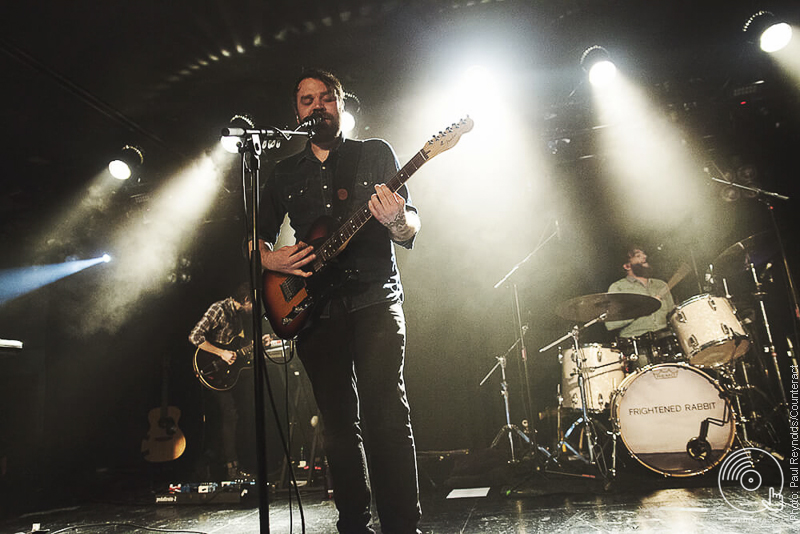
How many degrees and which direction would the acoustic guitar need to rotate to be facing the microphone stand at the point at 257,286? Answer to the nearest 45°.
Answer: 0° — it already faces it

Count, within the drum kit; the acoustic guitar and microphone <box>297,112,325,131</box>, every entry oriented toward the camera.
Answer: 2

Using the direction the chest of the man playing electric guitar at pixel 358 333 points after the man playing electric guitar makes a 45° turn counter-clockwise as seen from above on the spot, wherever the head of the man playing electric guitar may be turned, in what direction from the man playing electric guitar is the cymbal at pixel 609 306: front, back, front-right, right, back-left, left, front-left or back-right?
left

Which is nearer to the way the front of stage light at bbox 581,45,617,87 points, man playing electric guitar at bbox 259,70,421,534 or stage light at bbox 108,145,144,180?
the man playing electric guitar

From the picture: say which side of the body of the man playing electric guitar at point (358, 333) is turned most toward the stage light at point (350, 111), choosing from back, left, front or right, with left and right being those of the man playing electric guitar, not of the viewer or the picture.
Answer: back

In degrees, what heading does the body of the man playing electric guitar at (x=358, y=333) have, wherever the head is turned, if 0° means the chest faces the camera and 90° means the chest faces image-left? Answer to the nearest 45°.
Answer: approximately 0°

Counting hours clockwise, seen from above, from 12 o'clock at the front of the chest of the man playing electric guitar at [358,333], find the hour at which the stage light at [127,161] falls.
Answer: The stage light is roughly at 5 o'clock from the man playing electric guitar.

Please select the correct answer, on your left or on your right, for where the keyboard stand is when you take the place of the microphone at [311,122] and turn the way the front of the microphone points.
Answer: on your left
